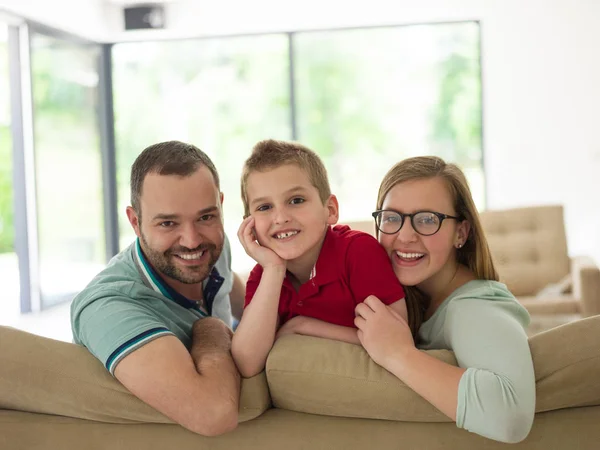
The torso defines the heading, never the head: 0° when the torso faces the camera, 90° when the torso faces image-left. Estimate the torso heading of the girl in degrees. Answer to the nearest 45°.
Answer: approximately 45°

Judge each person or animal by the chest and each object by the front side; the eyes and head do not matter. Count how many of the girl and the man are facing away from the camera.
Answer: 0

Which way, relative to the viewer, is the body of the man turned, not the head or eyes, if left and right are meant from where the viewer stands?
facing the viewer and to the right of the viewer

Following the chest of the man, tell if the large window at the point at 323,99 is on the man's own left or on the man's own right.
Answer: on the man's own left

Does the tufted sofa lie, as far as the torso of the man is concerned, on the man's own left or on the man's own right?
on the man's own left

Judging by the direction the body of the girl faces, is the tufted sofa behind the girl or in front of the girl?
behind
